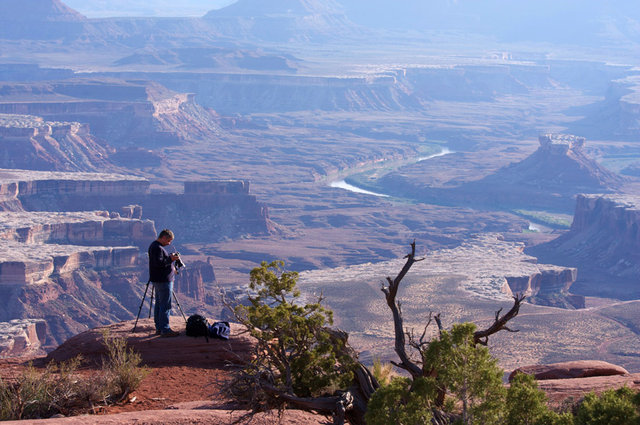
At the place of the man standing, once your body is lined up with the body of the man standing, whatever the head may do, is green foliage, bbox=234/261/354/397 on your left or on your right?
on your right

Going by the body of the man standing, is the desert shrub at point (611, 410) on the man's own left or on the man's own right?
on the man's own right

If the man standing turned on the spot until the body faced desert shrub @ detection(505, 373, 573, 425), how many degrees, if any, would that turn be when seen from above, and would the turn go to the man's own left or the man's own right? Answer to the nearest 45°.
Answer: approximately 45° to the man's own right

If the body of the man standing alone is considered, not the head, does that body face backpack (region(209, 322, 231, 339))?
yes

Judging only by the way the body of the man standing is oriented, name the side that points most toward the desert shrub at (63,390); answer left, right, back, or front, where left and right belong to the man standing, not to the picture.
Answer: right

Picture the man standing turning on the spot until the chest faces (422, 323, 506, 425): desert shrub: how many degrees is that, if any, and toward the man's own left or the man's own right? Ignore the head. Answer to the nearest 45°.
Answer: approximately 45° to the man's own right

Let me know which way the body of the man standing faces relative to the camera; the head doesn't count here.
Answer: to the viewer's right
